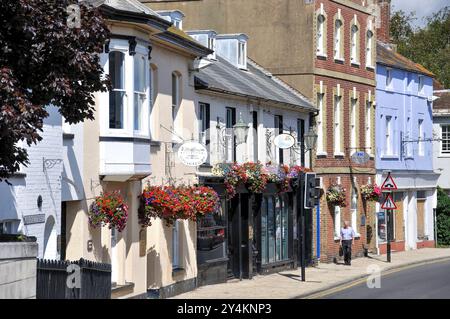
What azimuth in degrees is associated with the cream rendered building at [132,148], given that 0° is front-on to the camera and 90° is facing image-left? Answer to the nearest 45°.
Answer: approximately 315°

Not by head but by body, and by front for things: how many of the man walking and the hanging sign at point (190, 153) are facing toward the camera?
2

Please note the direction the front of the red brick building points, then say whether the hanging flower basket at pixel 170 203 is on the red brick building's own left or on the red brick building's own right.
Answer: on the red brick building's own right

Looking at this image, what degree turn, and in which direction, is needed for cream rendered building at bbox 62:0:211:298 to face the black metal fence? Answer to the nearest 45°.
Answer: approximately 45° to its right

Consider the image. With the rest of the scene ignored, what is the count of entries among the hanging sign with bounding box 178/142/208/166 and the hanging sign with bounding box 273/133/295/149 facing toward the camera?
2

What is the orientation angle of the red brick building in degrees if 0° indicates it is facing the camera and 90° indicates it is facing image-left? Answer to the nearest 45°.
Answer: approximately 315°
